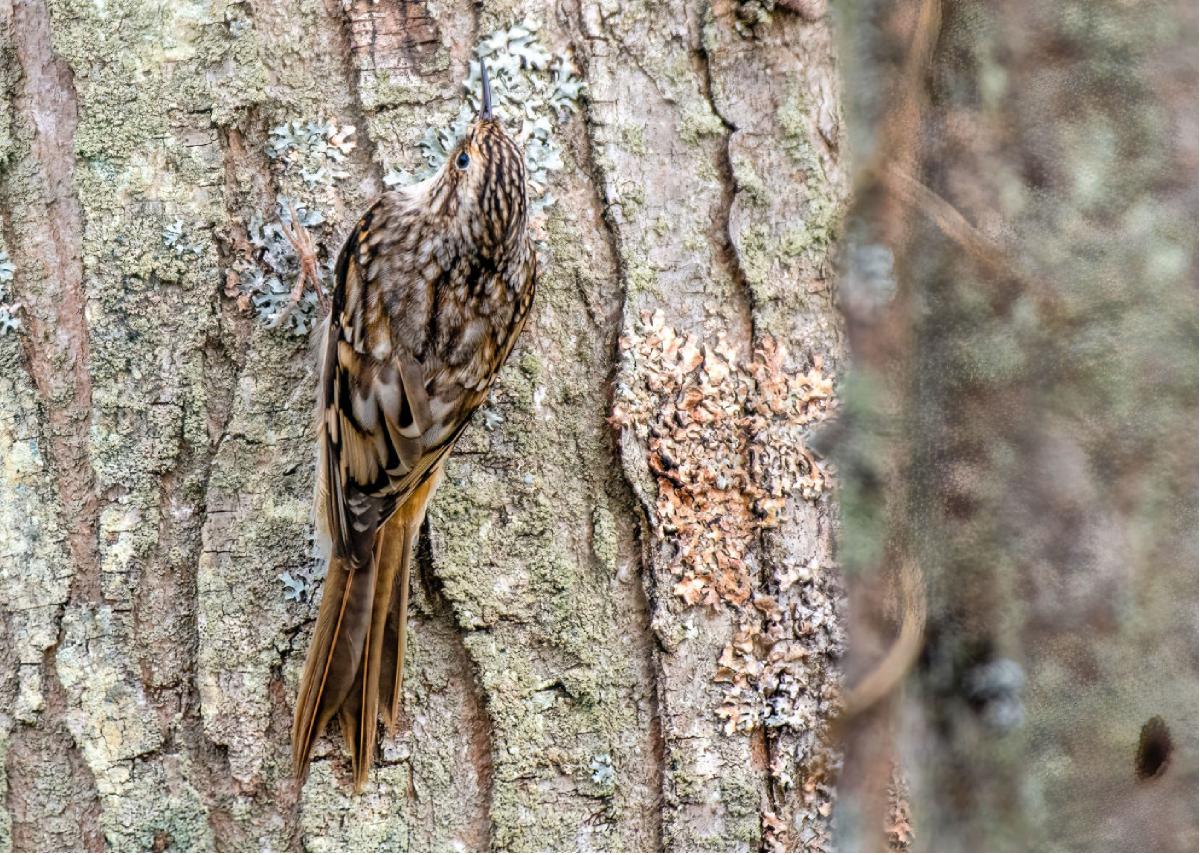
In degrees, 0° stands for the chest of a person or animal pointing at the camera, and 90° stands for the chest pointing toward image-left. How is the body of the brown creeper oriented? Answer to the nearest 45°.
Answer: approximately 180°
